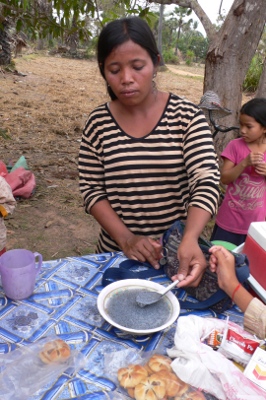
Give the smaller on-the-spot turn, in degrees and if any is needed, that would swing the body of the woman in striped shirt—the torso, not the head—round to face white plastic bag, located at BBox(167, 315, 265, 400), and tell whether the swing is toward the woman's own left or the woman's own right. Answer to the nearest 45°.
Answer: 0° — they already face it

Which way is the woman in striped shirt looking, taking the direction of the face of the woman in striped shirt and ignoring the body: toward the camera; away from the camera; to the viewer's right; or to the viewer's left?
toward the camera

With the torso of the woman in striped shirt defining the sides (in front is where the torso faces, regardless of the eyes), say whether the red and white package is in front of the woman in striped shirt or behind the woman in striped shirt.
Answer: in front

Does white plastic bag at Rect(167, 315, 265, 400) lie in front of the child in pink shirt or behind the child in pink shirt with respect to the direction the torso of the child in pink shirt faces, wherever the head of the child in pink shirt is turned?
in front

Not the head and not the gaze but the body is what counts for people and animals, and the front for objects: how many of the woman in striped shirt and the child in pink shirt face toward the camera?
2

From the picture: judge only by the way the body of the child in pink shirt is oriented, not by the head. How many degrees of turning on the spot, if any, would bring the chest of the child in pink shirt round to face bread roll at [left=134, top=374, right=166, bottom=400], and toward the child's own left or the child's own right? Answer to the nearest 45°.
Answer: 0° — they already face it

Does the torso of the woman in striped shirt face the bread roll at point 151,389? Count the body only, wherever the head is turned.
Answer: yes

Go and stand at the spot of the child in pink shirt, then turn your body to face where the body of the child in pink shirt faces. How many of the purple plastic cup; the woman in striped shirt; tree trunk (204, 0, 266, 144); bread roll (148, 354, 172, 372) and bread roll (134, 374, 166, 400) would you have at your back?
1

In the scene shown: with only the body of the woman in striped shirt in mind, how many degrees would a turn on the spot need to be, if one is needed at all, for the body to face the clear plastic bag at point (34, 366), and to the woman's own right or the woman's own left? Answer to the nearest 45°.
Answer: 0° — they already face it

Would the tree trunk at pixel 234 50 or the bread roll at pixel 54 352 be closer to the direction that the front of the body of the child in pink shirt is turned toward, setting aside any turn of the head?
the bread roll

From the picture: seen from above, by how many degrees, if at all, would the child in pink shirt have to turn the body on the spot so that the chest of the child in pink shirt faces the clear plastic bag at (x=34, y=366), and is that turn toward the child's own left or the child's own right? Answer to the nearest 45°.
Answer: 0° — they already face it

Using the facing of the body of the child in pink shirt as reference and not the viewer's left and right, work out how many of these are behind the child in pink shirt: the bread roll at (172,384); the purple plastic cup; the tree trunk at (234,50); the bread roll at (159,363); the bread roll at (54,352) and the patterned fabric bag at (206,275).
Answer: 1

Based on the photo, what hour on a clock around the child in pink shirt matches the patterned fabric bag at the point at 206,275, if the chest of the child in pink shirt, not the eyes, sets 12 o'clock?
The patterned fabric bag is roughly at 12 o'clock from the child in pink shirt.

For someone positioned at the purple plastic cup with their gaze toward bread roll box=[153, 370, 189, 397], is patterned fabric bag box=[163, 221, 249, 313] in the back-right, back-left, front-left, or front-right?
front-left

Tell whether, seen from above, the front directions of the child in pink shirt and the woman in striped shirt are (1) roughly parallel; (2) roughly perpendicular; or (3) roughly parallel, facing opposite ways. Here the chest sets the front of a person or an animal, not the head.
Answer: roughly parallel

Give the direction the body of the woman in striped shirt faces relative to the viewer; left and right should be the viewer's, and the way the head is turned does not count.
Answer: facing the viewer
